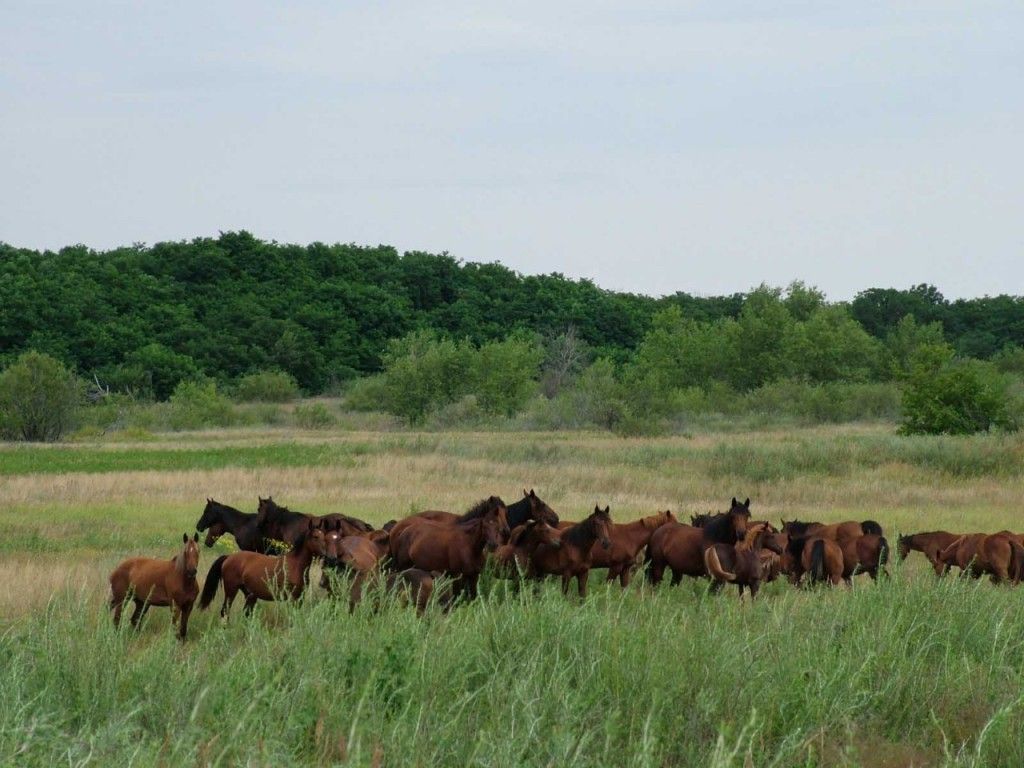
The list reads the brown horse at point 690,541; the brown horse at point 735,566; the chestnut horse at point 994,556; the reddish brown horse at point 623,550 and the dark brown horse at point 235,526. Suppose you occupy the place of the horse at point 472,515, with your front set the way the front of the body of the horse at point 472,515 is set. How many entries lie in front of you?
4

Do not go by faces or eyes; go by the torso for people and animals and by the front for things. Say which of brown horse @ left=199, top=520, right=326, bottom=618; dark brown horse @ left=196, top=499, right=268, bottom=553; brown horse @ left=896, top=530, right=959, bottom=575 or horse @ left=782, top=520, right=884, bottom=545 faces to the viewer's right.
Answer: brown horse @ left=199, top=520, right=326, bottom=618

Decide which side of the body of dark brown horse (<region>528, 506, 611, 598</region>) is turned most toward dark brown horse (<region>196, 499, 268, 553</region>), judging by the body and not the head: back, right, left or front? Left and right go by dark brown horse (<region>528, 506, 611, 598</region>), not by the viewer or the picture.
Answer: back

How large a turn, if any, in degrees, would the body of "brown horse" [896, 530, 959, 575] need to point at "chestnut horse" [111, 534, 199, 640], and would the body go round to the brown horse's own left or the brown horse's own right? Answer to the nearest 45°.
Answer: approximately 45° to the brown horse's own left

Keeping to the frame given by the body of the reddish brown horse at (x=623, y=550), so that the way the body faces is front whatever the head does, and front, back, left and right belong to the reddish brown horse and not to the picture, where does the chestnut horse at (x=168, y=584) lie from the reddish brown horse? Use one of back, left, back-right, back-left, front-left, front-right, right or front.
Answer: back-right

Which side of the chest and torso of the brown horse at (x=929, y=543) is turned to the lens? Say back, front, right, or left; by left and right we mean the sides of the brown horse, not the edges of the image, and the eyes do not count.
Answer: left

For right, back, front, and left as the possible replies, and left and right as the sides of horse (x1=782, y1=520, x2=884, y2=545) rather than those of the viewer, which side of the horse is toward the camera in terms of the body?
left

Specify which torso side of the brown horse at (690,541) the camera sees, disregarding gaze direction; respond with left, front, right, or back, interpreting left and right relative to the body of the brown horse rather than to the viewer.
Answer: right

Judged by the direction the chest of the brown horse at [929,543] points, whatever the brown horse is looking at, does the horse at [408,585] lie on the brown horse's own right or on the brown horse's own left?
on the brown horse's own left

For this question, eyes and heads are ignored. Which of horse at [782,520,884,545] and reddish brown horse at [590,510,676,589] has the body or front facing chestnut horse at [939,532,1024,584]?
the reddish brown horse

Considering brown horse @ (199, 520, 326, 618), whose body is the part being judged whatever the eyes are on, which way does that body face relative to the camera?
to the viewer's right

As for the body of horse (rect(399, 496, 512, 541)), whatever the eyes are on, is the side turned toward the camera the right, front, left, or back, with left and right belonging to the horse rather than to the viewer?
right

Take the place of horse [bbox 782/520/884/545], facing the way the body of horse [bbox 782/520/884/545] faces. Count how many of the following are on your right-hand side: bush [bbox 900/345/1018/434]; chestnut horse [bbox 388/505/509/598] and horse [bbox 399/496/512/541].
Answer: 1
